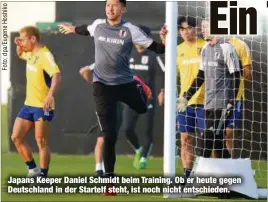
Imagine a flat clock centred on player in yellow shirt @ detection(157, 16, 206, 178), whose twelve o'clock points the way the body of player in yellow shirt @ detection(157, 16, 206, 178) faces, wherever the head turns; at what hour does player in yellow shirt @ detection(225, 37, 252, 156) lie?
player in yellow shirt @ detection(225, 37, 252, 156) is roughly at 9 o'clock from player in yellow shirt @ detection(157, 16, 206, 178).

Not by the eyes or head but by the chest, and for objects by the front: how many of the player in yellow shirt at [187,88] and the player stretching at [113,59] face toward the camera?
2

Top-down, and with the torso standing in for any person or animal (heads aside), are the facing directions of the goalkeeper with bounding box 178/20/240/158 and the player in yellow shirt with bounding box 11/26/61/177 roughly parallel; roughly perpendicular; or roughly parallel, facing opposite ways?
roughly parallel

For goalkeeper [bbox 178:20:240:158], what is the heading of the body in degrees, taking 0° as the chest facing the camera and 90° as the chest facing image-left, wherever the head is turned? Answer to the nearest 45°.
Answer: approximately 45°

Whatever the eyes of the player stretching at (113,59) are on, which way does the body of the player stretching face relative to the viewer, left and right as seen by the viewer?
facing the viewer
